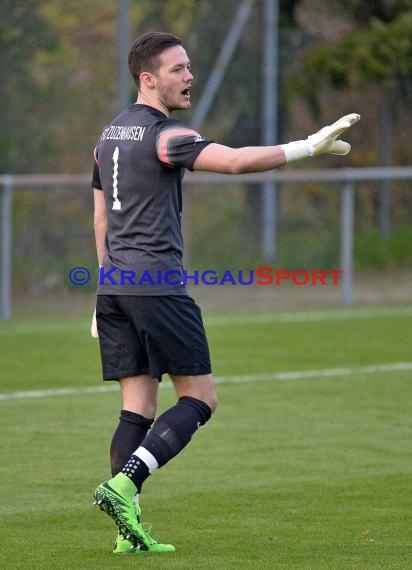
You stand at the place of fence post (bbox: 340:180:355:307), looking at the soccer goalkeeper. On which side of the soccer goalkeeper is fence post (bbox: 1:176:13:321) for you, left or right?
right

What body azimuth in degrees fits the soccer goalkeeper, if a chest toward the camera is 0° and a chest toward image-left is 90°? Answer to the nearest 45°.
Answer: approximately 225°

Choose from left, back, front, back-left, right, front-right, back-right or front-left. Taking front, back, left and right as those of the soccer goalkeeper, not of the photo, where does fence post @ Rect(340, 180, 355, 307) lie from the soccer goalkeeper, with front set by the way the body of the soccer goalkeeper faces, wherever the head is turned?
front-left
